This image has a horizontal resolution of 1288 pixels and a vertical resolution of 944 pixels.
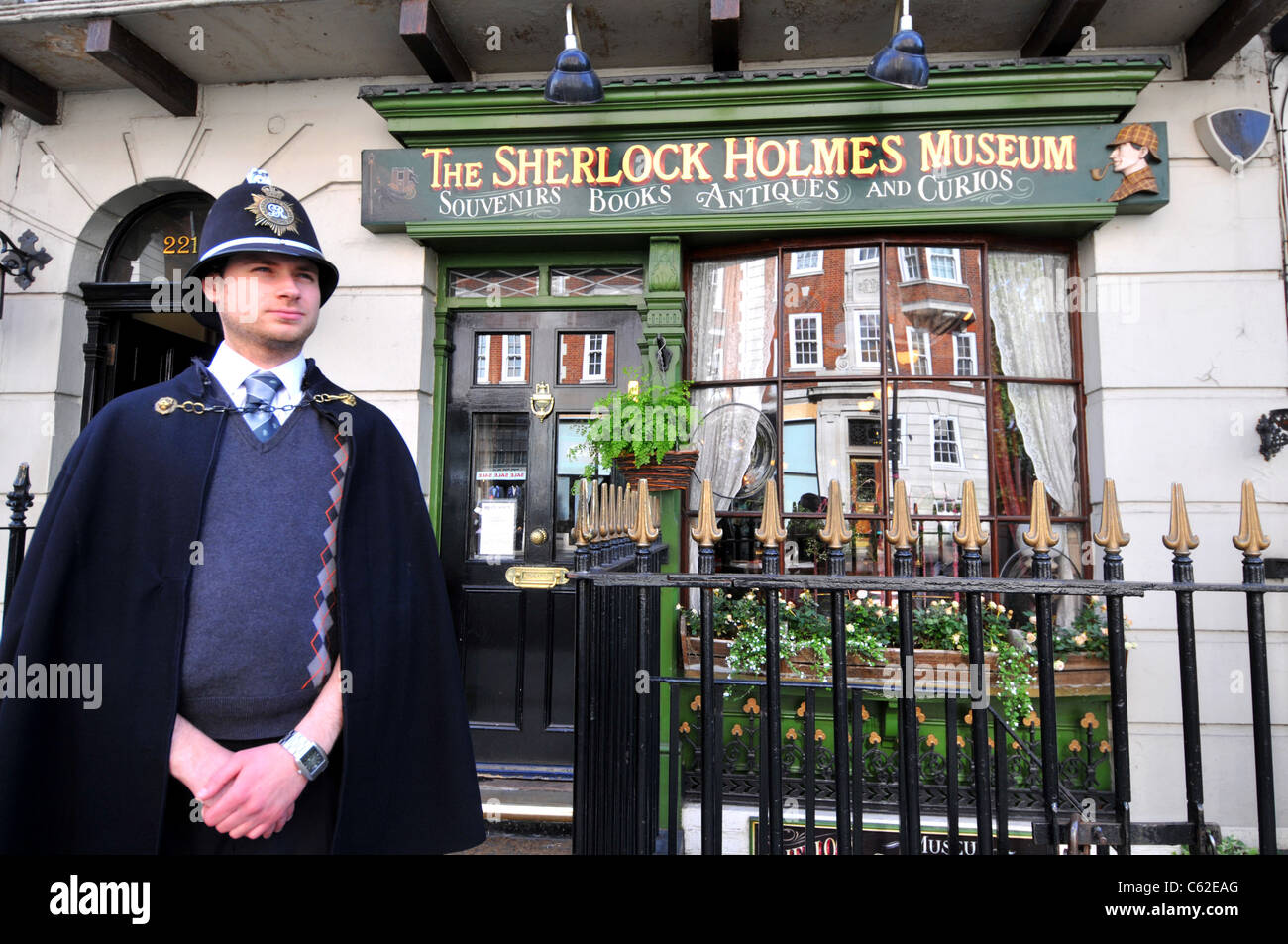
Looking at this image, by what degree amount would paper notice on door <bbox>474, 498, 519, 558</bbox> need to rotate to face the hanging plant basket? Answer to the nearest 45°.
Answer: approximately 45° to its left

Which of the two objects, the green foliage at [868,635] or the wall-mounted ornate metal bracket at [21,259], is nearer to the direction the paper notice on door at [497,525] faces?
the green foliage

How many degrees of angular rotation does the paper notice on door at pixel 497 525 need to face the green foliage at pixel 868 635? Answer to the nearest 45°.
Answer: approximately 45° to its left

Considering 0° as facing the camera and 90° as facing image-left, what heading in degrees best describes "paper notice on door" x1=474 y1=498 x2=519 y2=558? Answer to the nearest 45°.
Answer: approximately 0°

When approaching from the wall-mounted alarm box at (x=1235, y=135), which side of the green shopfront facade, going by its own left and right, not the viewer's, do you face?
left

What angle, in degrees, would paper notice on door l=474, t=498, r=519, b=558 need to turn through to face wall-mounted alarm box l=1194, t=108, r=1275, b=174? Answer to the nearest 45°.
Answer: approximately 90° to its left

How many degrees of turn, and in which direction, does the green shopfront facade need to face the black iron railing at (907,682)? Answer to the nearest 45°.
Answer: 0° — it already faces it

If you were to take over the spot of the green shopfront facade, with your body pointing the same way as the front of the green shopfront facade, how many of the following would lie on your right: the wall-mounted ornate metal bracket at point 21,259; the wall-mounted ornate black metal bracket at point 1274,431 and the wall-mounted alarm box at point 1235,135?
1
